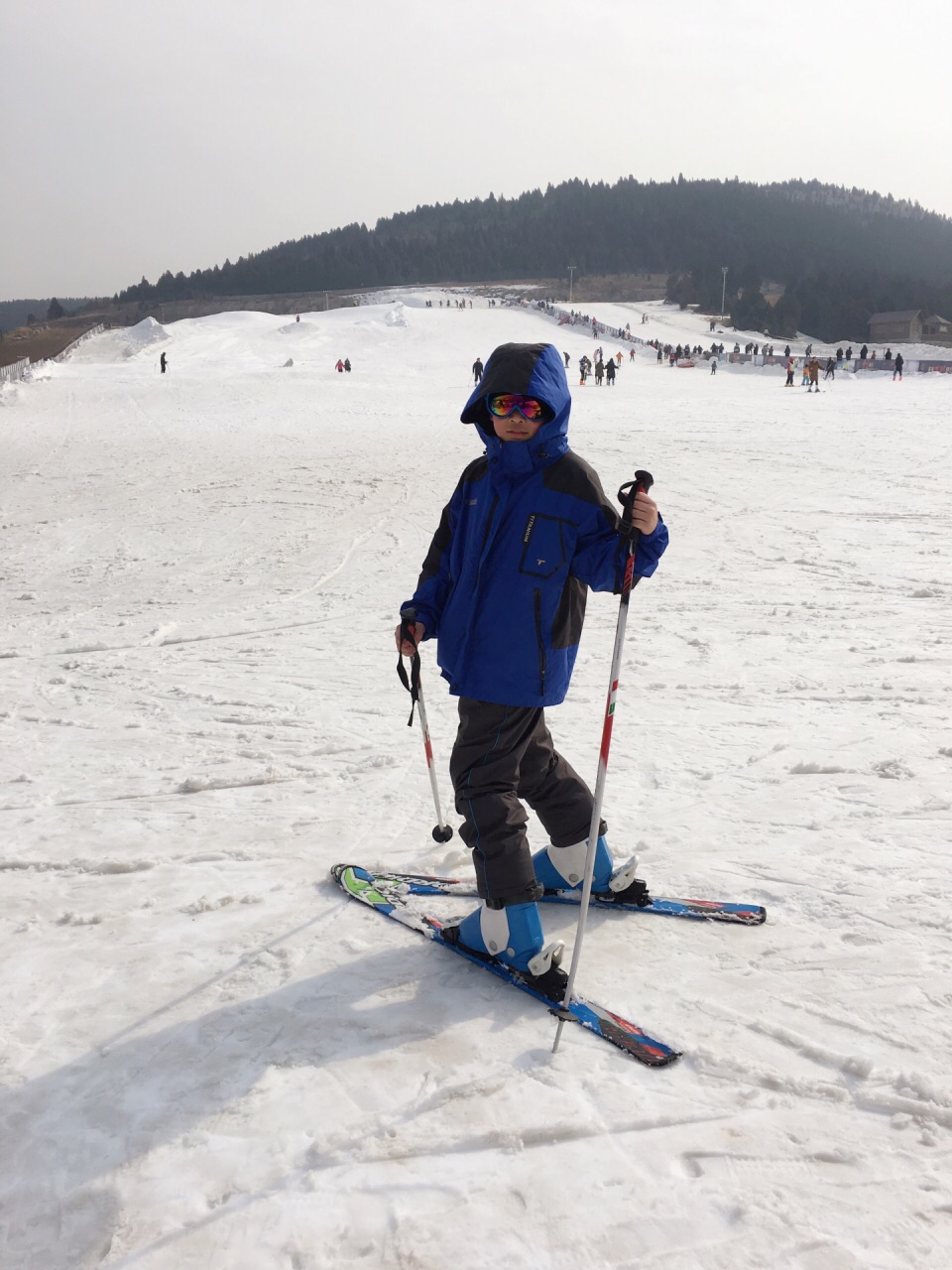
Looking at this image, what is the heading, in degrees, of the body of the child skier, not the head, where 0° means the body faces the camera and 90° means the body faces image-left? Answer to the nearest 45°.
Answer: approximately 45°

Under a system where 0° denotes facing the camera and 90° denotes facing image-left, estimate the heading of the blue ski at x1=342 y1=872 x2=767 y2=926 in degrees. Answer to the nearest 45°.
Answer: approximately 90°

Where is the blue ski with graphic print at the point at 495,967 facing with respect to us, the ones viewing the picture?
facing away from the viewer and to the left of the viewer
